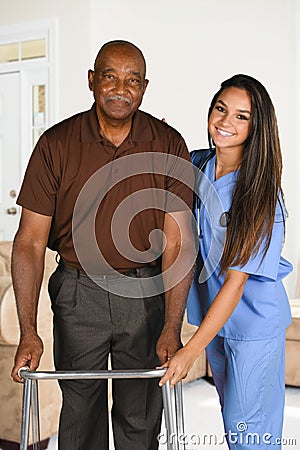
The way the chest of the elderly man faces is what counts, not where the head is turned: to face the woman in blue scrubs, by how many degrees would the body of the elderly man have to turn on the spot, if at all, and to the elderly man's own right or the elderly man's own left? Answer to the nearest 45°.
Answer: approximately 90° to the elderly man's own left

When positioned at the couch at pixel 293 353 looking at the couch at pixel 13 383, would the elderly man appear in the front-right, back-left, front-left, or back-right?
front-left

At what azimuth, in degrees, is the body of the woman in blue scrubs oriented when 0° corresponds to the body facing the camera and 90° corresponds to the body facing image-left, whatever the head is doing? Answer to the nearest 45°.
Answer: approximately 45°

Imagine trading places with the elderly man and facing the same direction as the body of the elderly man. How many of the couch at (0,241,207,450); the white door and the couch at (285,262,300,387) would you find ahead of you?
0

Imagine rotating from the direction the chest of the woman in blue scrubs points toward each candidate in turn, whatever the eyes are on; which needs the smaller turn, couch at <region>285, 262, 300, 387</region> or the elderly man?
the elderly man

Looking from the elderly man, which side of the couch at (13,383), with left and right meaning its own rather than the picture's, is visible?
front

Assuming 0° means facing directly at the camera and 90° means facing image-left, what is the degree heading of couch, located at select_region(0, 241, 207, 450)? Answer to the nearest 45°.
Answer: approximately 315°

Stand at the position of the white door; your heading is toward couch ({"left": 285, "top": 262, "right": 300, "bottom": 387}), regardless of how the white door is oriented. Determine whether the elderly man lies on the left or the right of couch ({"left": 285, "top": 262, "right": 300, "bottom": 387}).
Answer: right

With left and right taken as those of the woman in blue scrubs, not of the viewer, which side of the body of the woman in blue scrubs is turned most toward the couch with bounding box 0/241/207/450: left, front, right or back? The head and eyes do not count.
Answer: right

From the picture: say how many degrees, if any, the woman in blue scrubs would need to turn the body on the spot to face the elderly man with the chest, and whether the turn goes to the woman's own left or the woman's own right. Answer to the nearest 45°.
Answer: approximately 45° to the woman's own right

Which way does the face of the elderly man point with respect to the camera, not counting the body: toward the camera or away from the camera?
toward the camera

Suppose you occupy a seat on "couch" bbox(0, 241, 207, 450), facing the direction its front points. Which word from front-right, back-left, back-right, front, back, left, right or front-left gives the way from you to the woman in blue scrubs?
front

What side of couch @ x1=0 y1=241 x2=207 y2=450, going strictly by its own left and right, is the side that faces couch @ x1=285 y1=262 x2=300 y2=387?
left

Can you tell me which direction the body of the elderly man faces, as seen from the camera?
toward the camera

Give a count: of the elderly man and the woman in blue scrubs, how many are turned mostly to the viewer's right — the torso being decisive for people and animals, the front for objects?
0
